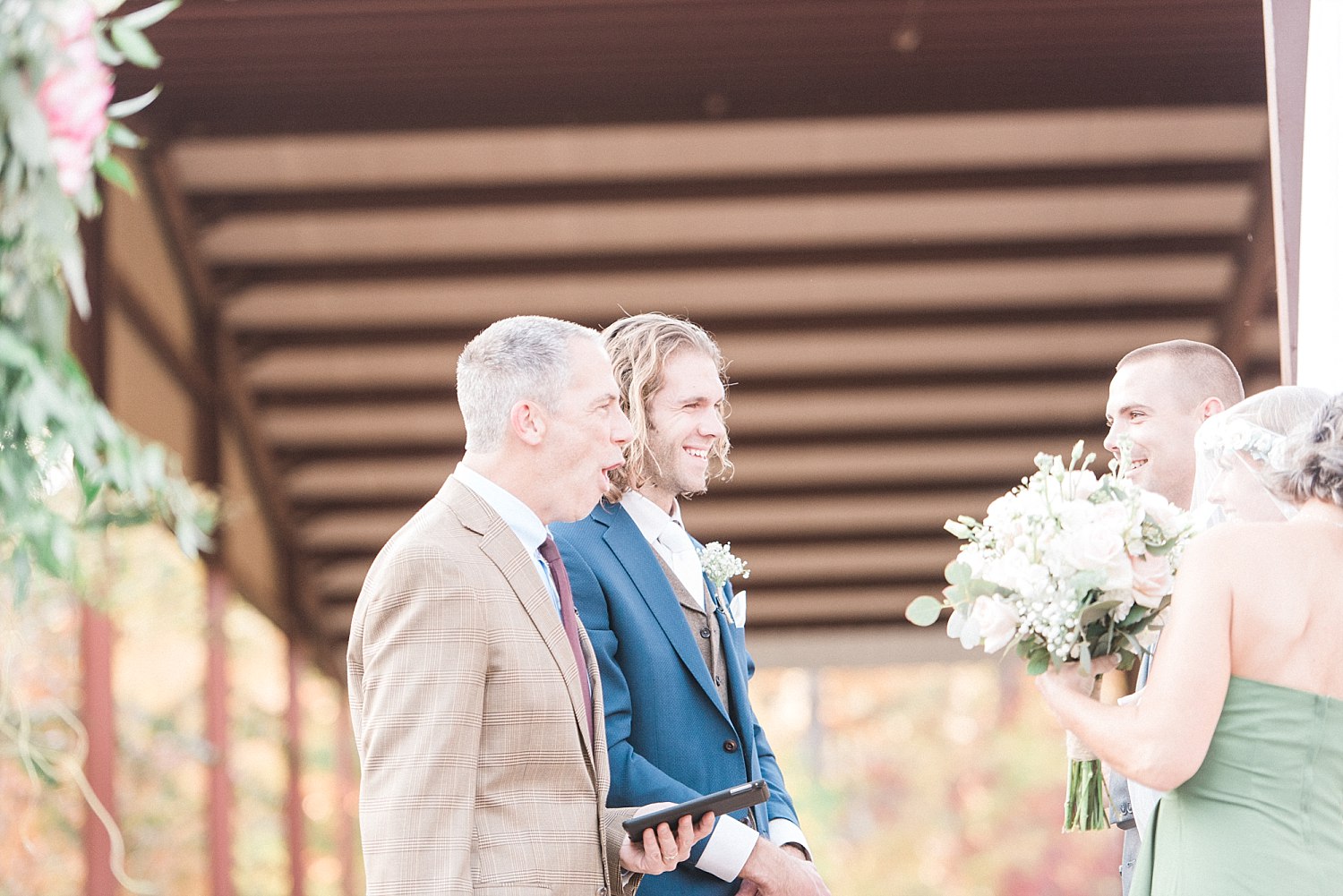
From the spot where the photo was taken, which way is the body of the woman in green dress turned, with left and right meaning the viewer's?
facing away from the viewer and to the left of the viewer

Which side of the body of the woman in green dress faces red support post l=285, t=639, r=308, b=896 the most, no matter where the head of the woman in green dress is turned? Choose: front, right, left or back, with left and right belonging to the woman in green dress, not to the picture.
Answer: front

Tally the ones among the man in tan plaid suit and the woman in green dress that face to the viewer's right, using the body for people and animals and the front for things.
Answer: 1

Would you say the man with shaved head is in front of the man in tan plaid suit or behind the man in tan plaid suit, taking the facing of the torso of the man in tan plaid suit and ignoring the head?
in front

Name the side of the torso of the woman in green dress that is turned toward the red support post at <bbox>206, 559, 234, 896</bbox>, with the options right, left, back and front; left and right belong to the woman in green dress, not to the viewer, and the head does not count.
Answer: front

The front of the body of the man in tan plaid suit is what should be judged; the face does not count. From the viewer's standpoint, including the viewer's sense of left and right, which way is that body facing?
facing to the right of the viewer

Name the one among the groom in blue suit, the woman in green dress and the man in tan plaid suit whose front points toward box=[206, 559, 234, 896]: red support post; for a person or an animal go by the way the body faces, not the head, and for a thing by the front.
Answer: the woman in green dress

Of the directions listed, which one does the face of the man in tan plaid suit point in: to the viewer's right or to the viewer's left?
to the viewer's right

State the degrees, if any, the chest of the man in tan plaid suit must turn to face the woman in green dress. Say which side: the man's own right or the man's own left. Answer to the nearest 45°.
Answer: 0° — they already face them

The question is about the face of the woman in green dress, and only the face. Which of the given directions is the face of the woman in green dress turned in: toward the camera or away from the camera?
away from the camera

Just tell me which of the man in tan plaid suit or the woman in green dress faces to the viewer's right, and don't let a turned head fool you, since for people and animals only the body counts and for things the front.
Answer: the man in tan plaid suit
